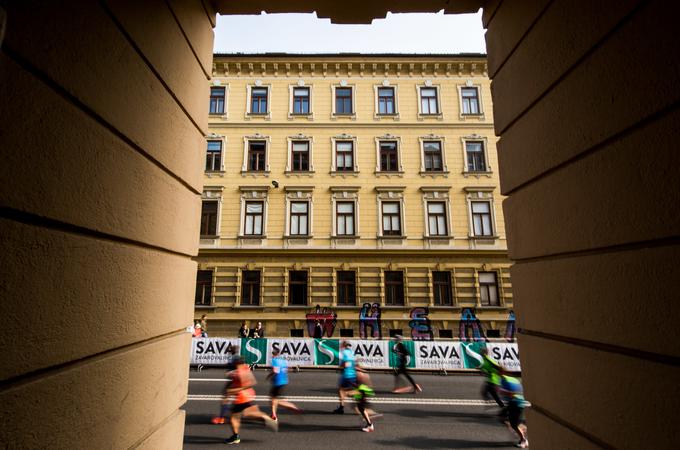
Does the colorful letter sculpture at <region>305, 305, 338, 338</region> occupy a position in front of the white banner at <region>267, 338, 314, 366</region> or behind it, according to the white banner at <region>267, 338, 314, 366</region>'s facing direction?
behind

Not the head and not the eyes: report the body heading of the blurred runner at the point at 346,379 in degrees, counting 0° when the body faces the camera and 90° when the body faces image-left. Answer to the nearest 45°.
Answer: approximately 90°

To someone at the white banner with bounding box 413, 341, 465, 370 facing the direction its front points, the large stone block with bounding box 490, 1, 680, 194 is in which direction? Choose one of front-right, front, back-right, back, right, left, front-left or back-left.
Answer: front

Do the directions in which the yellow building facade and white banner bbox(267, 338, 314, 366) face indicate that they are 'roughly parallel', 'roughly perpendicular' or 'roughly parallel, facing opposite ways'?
roughly parallel

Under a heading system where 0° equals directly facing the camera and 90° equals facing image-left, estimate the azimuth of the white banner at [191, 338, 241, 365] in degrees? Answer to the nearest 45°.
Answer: approximately 0°

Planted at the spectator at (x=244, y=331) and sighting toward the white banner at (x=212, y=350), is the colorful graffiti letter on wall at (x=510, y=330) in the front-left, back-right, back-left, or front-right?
back-left

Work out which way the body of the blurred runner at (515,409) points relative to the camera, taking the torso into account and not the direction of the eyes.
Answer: to the viewer's left

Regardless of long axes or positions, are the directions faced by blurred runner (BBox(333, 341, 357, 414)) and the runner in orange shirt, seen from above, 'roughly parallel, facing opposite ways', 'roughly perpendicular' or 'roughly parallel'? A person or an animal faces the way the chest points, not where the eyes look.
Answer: roughly parallel

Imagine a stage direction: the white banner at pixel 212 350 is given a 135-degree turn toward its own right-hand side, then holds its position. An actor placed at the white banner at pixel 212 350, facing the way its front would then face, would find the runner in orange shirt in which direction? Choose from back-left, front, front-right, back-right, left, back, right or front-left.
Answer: back-left

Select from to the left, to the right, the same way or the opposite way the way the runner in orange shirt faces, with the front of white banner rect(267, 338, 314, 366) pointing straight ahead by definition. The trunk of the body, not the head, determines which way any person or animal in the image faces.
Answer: to the right

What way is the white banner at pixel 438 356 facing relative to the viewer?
toward the camera
